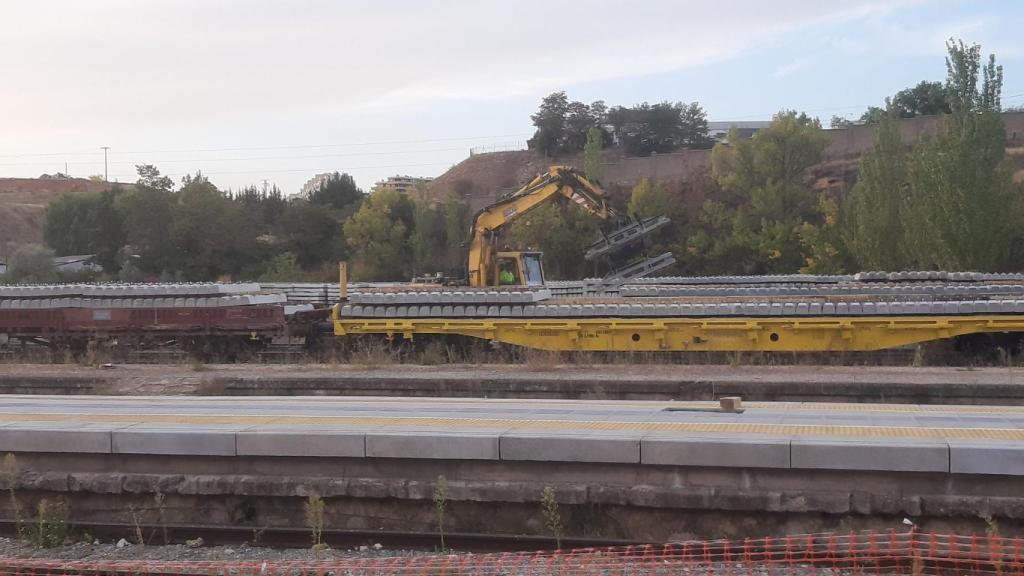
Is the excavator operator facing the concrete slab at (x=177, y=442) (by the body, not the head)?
no

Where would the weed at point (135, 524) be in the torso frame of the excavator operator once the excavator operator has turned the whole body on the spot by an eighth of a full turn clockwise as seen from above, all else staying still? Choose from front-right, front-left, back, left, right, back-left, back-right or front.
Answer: front-right

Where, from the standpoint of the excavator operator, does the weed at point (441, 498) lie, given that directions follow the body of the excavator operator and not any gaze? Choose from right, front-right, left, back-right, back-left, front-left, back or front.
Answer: right

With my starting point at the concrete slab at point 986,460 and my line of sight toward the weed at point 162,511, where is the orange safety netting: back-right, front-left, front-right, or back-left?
front-left

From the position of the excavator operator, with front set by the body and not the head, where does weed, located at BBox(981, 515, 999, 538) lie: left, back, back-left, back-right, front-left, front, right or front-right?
right

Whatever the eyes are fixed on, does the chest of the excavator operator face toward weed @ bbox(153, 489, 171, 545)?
no

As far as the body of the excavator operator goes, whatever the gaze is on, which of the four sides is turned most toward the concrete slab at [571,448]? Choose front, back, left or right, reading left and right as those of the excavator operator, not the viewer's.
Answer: right

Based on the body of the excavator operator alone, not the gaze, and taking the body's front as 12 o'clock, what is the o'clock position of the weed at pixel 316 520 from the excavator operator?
The weed is roughly at 3 o'clock from the excavator operator.

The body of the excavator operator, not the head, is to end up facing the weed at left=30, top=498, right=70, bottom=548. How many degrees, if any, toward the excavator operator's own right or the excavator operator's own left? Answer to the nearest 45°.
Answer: approximately 90° to the excavator operator's own right

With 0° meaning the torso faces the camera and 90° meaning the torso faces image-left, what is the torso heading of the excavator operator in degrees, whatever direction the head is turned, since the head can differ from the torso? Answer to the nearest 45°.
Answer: approximately 270°

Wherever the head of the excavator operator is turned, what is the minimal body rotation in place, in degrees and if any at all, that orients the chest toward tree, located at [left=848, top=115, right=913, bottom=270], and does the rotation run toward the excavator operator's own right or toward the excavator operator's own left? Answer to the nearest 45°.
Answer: approximately 45° to the excavator operator's own left

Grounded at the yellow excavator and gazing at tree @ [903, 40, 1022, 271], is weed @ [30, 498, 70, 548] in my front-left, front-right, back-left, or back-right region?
back-right

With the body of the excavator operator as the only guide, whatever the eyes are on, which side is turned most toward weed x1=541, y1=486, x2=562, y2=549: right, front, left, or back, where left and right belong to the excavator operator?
right

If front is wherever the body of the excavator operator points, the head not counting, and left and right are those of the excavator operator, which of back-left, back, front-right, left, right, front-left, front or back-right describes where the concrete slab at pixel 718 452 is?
right
